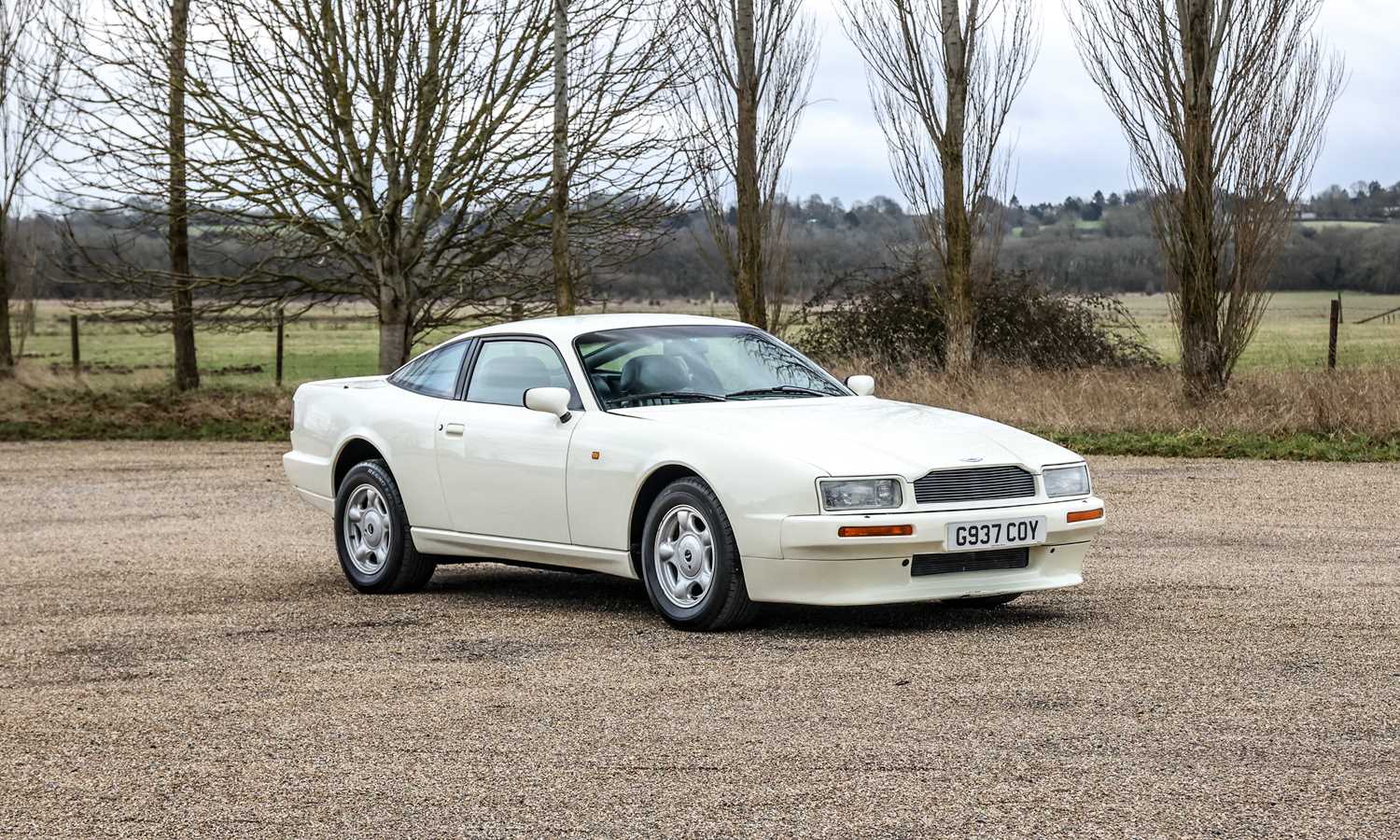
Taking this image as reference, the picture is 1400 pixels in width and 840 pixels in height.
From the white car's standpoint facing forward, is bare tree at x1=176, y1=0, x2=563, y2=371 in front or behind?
behind

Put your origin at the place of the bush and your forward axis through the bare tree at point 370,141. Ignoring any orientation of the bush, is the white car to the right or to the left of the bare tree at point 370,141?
left

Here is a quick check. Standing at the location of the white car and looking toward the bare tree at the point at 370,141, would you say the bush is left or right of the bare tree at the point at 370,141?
right

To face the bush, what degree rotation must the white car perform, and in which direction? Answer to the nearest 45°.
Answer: approximately 135° to its left
